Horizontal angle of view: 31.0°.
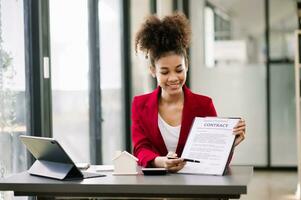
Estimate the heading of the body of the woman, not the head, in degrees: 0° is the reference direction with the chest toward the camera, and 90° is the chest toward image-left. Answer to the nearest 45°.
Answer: approximately 0°

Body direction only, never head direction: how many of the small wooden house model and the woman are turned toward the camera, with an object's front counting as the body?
2

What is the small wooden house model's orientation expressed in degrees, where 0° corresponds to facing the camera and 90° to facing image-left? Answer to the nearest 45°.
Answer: approximately 0°
